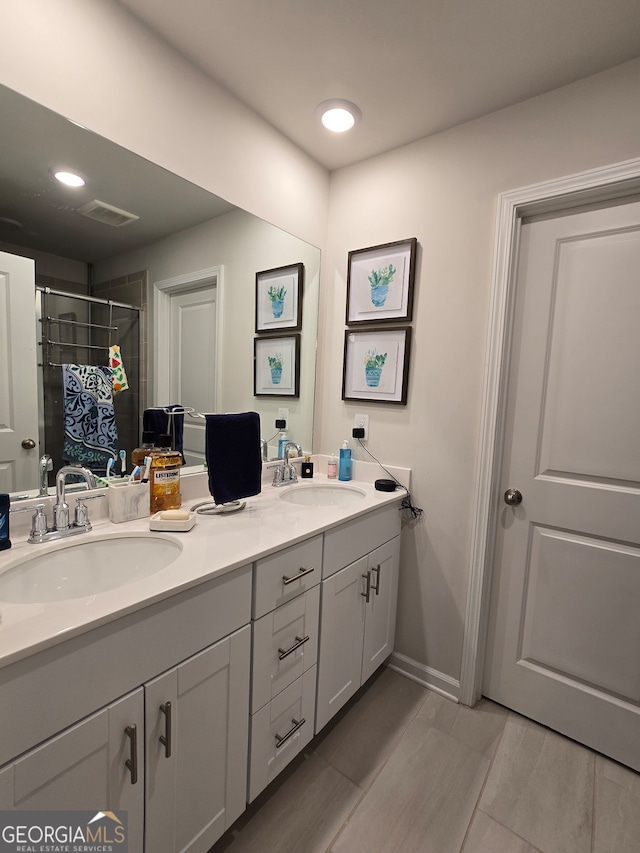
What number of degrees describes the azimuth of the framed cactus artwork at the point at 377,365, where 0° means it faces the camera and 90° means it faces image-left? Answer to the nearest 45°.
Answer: approximately 45°

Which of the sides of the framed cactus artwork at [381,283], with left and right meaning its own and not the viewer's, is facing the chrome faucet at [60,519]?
front

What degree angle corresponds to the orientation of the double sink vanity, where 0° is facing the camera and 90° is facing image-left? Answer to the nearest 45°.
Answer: approximately 315°

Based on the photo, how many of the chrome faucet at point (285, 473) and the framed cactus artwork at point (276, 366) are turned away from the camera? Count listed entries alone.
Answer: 0

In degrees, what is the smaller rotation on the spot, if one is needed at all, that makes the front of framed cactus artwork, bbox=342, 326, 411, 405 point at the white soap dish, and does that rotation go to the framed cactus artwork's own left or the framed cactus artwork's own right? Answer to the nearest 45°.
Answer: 0° — it already faces it

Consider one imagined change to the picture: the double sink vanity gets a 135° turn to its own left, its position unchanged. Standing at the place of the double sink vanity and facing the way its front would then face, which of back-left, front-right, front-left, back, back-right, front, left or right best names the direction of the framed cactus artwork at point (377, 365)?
front-right

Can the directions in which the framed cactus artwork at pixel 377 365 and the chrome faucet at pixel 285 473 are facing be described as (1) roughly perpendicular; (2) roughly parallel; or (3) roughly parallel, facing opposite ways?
roughly perpendicular

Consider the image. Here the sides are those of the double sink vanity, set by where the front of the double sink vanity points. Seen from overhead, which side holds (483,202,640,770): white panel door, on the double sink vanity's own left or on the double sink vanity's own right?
on the double sink vanity's own left

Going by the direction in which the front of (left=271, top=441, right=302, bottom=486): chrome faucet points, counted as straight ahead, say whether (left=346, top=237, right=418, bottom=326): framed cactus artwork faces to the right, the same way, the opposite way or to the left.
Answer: to the right

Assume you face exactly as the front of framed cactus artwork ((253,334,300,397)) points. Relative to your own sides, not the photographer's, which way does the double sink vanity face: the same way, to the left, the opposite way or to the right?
to the left
